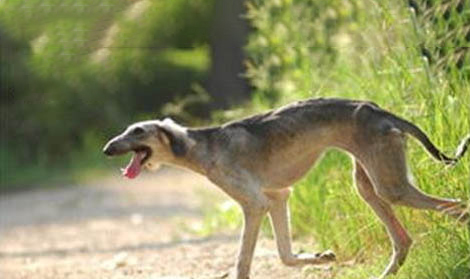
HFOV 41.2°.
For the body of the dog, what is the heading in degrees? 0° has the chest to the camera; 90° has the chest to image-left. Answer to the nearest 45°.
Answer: approximately 90°

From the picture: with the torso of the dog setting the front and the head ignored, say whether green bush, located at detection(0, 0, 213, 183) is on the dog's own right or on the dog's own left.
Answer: on the dog's own right

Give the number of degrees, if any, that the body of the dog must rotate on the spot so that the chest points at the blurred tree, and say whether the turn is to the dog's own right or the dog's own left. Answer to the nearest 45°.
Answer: approximately 90° to the dog's own right
